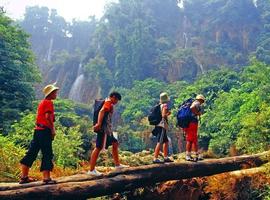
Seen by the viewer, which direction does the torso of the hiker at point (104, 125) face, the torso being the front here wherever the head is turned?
to the viewer's right

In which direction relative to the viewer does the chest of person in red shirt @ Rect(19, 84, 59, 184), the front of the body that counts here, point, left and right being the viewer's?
facing to the right of the viewer

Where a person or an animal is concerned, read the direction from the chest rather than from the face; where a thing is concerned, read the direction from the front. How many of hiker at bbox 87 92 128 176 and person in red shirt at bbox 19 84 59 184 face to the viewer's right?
2

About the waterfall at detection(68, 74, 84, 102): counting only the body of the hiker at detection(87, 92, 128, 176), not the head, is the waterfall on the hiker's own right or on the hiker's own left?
on the hiker's own left
